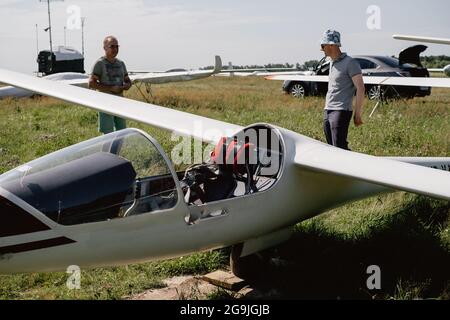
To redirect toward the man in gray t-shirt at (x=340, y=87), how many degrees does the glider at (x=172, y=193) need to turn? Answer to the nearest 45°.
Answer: approximately 180°

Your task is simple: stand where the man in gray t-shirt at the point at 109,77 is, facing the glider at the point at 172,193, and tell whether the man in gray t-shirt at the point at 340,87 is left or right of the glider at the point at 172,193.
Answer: left

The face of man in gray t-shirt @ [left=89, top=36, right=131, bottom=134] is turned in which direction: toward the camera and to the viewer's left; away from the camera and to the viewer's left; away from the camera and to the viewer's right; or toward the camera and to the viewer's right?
toward the camera and to the viewer's right

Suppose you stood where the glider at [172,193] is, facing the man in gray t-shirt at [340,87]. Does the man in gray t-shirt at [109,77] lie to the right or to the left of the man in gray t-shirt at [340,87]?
left

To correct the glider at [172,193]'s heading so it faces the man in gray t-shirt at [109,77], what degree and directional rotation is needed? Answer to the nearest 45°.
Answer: approximately 135° to its right

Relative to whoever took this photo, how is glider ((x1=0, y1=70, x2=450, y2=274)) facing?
facing the viewer and to the left of the viewer

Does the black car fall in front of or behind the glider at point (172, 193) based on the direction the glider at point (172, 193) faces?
behind
